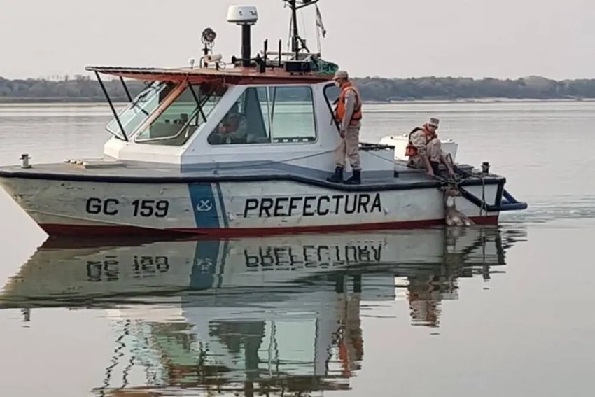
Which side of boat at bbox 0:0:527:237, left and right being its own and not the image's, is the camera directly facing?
left

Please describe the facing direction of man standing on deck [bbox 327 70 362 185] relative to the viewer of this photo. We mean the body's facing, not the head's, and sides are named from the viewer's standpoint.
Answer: facing to the left of the viewer

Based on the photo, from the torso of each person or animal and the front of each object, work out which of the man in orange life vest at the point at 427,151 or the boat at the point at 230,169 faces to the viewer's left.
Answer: the boat

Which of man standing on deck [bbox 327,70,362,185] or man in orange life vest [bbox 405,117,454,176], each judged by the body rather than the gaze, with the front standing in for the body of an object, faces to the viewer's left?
the man standing on deck

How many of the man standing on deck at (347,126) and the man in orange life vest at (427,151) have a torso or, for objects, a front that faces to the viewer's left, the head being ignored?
1

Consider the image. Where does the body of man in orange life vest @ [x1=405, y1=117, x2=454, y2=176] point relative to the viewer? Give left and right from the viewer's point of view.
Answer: facing the viewer and to the right of the viewer

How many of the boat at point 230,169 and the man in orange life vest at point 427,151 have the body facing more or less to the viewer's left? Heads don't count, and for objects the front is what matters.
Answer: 1
